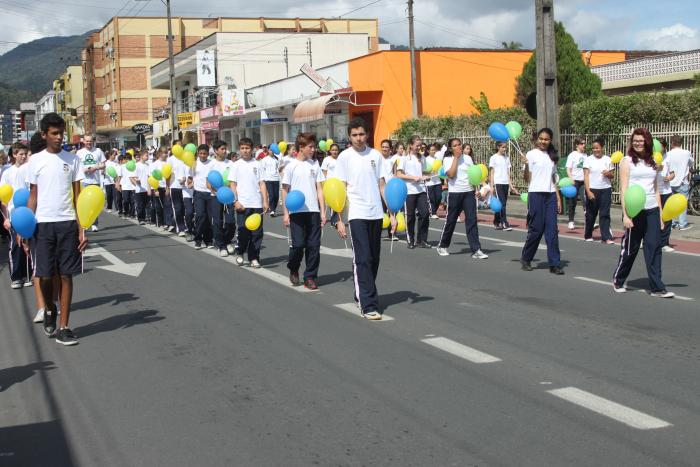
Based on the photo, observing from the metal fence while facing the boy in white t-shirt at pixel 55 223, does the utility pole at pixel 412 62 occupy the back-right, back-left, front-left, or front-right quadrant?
back-right

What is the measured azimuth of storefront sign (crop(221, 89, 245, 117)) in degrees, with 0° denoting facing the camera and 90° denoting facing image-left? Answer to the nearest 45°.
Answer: approximately 0°

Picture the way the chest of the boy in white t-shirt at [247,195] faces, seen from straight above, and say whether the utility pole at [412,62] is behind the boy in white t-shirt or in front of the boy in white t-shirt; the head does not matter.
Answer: behind

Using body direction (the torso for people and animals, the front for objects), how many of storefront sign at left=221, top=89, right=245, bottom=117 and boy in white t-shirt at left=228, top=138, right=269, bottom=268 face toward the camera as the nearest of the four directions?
2

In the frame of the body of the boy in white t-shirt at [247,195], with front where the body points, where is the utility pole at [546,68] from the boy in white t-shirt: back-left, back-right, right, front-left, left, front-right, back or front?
back-left

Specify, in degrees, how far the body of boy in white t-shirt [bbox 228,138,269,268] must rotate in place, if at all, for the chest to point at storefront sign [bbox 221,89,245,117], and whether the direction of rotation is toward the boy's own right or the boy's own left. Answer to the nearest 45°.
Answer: approximately 180°

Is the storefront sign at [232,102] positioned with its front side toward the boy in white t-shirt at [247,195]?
yes
